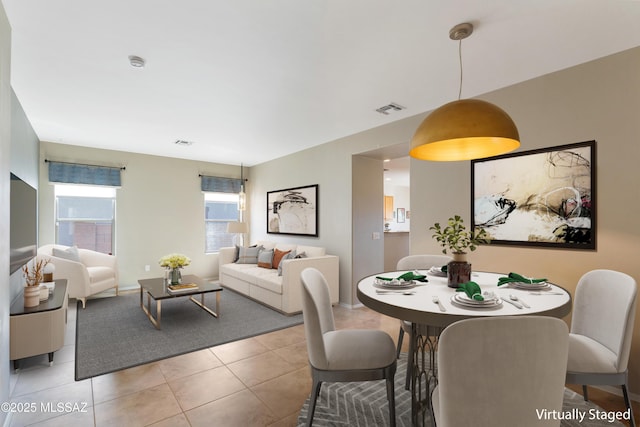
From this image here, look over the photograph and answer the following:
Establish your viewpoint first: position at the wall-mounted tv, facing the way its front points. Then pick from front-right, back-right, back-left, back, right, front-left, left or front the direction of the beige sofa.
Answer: front

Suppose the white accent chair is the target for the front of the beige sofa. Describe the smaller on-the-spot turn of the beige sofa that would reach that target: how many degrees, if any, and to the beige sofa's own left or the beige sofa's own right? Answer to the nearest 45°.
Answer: approximately 45° to the beige sofa's own right

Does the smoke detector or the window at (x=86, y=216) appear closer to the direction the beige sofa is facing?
the smoke detector

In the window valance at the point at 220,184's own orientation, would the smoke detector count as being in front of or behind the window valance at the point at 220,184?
in front

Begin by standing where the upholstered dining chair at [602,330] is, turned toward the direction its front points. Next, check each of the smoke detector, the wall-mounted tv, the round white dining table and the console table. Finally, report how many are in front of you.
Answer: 4

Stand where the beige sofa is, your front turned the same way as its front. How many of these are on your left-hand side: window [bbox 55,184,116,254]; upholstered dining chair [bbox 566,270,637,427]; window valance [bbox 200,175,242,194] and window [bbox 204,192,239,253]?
1

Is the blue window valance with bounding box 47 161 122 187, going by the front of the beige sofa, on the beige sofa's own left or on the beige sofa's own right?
on the beige sofa's own right

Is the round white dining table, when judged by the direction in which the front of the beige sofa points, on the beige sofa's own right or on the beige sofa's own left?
on the beige sofa's own left

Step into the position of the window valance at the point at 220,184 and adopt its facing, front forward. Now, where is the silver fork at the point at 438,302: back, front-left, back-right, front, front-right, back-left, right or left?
front

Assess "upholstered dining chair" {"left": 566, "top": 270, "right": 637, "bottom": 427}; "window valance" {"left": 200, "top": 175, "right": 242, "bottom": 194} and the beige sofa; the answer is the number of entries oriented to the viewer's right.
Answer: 0

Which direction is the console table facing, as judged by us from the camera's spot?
facing to the right of the viewer

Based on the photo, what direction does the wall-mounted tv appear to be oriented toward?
to the viewer's right

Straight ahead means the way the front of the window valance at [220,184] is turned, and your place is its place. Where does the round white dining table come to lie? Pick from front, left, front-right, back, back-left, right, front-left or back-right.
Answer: front

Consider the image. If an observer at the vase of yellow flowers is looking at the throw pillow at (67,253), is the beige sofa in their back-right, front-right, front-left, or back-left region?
back-right

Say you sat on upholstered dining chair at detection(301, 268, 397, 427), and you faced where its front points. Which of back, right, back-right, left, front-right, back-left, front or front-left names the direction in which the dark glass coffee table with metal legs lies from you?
back-left

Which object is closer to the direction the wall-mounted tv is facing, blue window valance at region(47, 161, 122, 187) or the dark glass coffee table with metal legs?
the dark glass coffee table with metal legs

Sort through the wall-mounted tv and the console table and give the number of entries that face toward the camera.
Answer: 0
